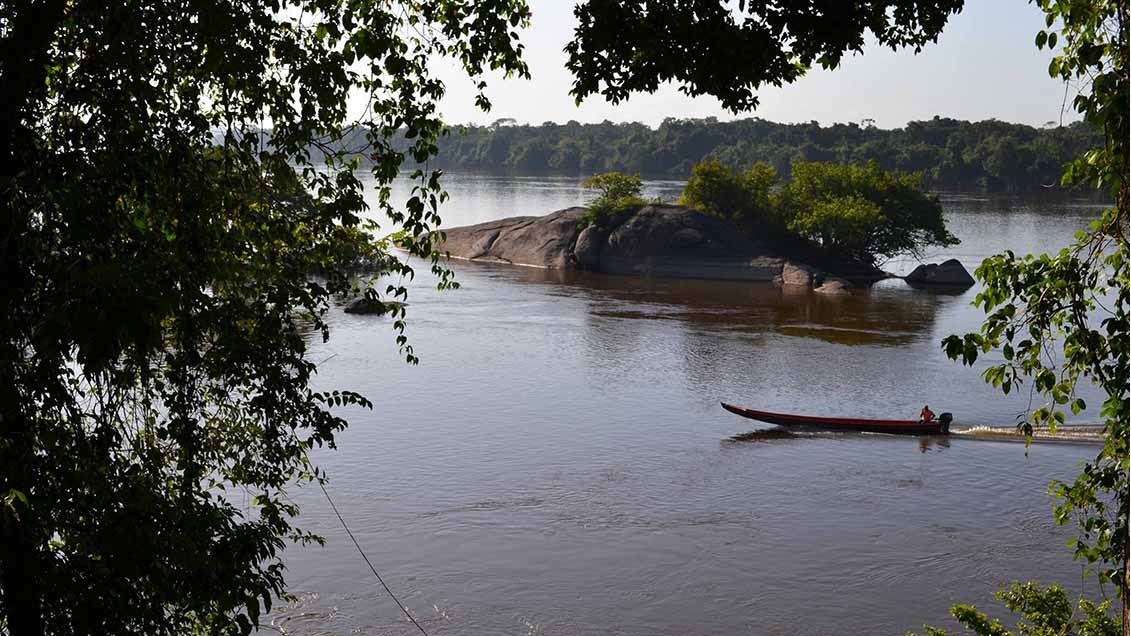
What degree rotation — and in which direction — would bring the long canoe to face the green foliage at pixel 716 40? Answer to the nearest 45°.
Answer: approximately 90° to its left

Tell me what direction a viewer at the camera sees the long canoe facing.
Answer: facing to the left of the viewer

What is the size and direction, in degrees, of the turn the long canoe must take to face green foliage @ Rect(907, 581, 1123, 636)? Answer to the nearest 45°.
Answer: approximately 90° to its left

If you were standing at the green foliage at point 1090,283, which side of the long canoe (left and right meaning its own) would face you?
left
